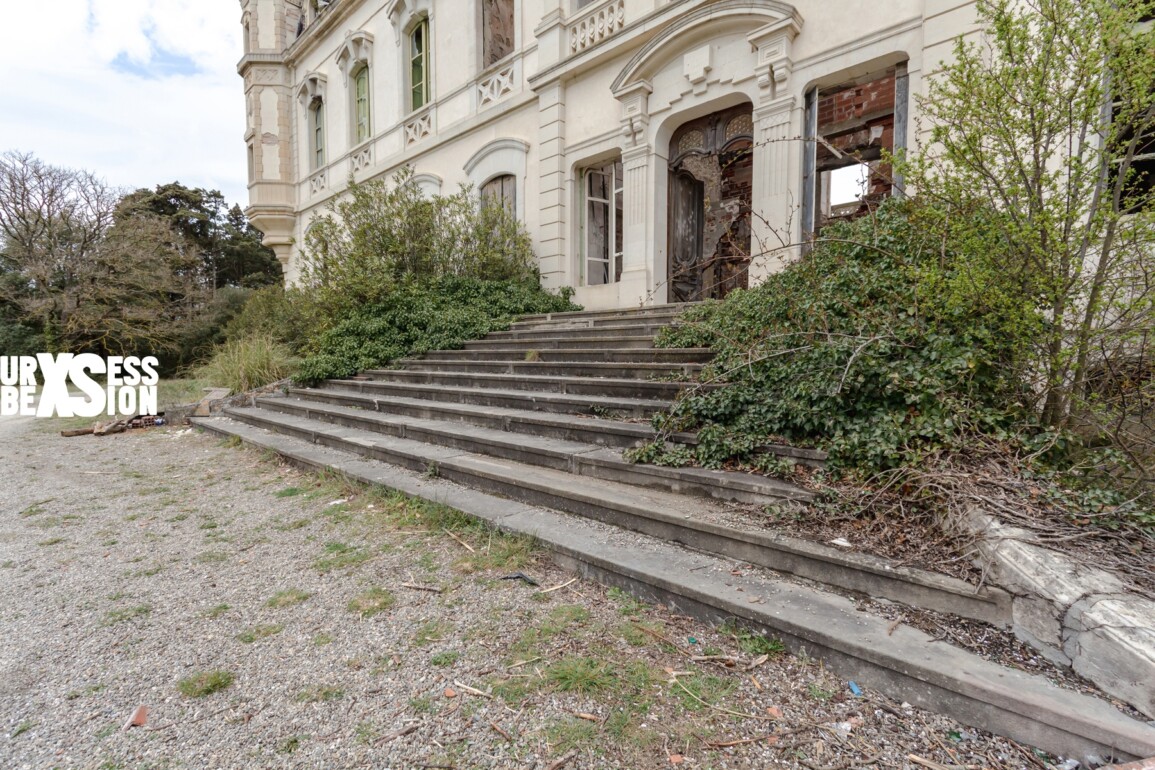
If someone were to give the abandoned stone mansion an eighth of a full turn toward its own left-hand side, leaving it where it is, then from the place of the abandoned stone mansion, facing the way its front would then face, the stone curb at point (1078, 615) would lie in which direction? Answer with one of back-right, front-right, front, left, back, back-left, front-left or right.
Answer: front

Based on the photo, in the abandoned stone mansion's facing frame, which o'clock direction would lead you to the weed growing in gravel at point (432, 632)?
The weed growing in gravel is roughly at 11 o'clock from the abandoned stone mansion.

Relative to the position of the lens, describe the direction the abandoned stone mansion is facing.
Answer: facing the viewer and to the left of the viewer

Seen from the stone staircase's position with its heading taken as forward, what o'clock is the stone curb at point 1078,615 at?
The stone curb is roughly at 9 o'clock from the stone staircase.

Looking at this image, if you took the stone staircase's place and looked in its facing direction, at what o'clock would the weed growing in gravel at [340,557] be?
The weed growing in gravel is roughly at 1 o'clock from the stone staircase.

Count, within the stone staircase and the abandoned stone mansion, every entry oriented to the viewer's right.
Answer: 0

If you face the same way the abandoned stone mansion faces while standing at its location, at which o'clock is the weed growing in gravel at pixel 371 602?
The weed growing in gravel is roughly at 11 o'clock from the abandoned stone mansion.

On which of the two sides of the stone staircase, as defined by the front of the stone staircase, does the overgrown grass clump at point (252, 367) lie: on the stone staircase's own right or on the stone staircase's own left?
on the stone staircase's own right

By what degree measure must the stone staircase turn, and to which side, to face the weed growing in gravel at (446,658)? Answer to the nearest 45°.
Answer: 0° — it already faces it

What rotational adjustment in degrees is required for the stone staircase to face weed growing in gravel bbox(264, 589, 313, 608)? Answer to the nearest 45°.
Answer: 0° — it already faces it

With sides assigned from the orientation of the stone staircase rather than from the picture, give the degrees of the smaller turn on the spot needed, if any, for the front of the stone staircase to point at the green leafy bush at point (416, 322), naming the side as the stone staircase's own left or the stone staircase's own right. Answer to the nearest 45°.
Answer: approximately 90° to the stone staircase's own right

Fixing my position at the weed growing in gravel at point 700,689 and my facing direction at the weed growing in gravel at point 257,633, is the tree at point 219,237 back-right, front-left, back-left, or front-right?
front-right
